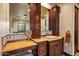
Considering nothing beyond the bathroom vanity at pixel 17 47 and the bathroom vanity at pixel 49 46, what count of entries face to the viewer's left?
0

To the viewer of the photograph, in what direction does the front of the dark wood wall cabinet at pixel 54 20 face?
facing the viewer and to the left of the viewer

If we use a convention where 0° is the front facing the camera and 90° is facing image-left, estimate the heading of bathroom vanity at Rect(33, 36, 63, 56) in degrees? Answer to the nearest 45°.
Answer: approximately 315°

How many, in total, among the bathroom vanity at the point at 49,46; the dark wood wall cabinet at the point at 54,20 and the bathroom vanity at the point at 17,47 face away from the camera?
0
